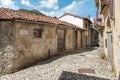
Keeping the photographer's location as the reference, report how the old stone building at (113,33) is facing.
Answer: facing to the left of the viewer

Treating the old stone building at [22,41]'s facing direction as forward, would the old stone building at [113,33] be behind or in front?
in front

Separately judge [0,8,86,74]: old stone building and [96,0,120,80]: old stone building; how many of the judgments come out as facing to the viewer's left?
1

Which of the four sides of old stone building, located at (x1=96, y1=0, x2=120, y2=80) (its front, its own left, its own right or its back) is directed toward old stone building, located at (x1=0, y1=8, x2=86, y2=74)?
front

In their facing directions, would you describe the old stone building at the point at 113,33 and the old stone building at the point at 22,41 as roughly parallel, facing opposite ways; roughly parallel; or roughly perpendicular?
roughly parallel, facing opposite ways

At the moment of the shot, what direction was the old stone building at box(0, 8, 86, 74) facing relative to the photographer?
facing the viewer and to the right of the viewer
